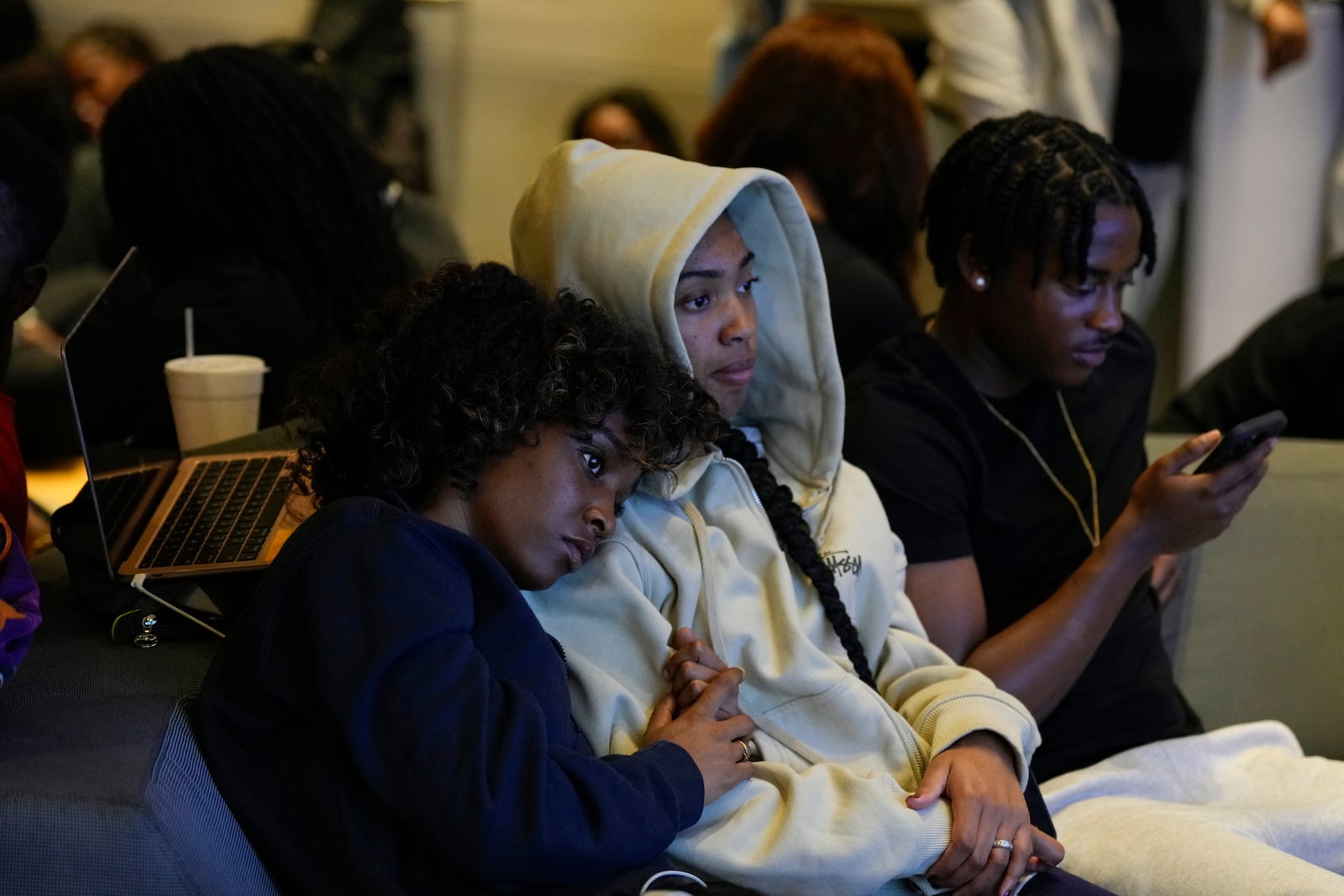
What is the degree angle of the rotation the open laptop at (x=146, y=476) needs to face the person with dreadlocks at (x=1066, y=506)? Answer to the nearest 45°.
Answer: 0° — it already faces them

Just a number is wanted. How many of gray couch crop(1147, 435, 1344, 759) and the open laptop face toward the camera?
1

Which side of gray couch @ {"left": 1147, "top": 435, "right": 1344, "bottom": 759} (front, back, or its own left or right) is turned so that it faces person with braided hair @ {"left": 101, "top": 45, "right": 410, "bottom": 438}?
right

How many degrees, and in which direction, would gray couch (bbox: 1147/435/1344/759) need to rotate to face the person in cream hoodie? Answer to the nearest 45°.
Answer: approximately 45° to its right

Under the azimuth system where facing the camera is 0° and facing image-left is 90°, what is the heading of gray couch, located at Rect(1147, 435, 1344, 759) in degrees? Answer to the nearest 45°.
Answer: approximately 0°

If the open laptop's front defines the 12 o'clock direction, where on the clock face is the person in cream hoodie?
The person in cream hoodie is roughly at 1 o'clock from the open laptop.

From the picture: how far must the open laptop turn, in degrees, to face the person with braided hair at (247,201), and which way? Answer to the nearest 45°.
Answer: approximately 90° to its left

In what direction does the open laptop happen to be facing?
to the viewer's right

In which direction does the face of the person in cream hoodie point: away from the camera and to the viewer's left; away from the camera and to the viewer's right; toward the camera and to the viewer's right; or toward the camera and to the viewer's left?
toward the camera and to the viewer's right
